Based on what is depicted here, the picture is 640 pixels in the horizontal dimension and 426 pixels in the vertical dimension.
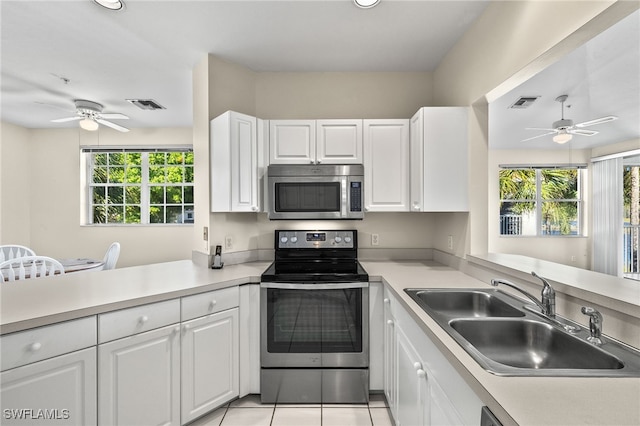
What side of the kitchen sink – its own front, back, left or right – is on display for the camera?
left

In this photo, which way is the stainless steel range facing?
toward the camera

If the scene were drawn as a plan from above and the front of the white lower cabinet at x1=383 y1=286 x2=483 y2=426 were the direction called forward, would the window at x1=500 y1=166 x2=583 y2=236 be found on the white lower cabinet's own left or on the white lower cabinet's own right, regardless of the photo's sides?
on the white lower cabinet's own right

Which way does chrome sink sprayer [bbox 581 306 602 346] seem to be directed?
to the viewer's left

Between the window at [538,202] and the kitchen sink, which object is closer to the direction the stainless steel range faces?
the kitchen sink

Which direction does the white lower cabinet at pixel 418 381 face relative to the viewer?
to the viewer's left
